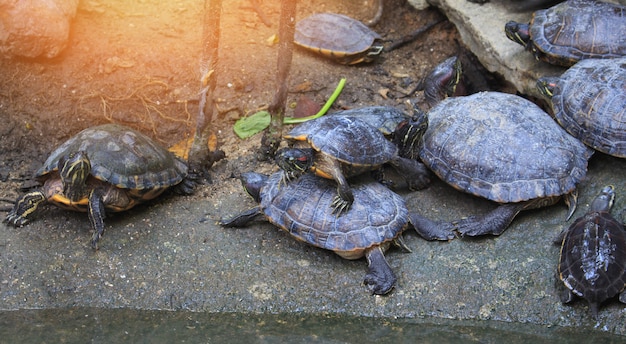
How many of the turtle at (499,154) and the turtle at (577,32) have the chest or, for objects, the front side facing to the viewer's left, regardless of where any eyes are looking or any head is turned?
2

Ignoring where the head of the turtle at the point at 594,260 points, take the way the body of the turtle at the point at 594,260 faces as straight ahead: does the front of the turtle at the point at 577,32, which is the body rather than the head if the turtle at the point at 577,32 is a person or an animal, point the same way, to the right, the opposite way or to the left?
to the left

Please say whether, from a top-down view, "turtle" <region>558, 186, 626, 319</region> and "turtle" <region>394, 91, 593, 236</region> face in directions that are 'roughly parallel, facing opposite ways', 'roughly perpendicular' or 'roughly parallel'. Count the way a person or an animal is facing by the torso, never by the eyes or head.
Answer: roughly perpendicular

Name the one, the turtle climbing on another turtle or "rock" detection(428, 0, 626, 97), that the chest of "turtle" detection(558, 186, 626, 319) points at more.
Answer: the rock

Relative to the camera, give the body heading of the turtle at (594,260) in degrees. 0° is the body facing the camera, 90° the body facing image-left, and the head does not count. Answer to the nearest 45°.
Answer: approximately 180°

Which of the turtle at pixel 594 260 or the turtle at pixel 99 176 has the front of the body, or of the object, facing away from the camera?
the turtle at pixel 594 260

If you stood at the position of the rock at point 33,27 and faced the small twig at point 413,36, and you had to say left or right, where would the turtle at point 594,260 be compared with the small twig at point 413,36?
right

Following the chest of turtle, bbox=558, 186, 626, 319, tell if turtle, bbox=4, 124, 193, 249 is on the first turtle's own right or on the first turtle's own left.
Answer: on the first turtle's own left

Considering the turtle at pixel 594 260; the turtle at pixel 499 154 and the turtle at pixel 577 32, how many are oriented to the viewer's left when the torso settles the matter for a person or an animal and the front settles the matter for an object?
2

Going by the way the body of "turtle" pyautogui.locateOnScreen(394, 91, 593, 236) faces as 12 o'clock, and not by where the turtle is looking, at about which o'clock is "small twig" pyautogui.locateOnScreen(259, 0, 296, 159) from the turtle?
The small twig is roughly at 12 o'clock from the turtle.

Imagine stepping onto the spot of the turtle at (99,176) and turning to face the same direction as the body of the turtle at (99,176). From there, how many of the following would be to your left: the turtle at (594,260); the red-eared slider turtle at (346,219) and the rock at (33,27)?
2

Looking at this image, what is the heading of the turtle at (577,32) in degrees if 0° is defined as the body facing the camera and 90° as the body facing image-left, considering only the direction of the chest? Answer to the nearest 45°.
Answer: approximately 90°

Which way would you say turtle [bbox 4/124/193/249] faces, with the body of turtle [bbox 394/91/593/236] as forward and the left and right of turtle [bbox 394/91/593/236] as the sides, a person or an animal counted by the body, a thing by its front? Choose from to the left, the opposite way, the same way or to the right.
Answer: to the left

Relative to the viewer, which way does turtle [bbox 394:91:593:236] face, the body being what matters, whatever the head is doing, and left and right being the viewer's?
facing to the left of the viewer

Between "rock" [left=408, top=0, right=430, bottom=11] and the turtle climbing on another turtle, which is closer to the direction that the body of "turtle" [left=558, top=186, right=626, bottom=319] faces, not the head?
the rock
